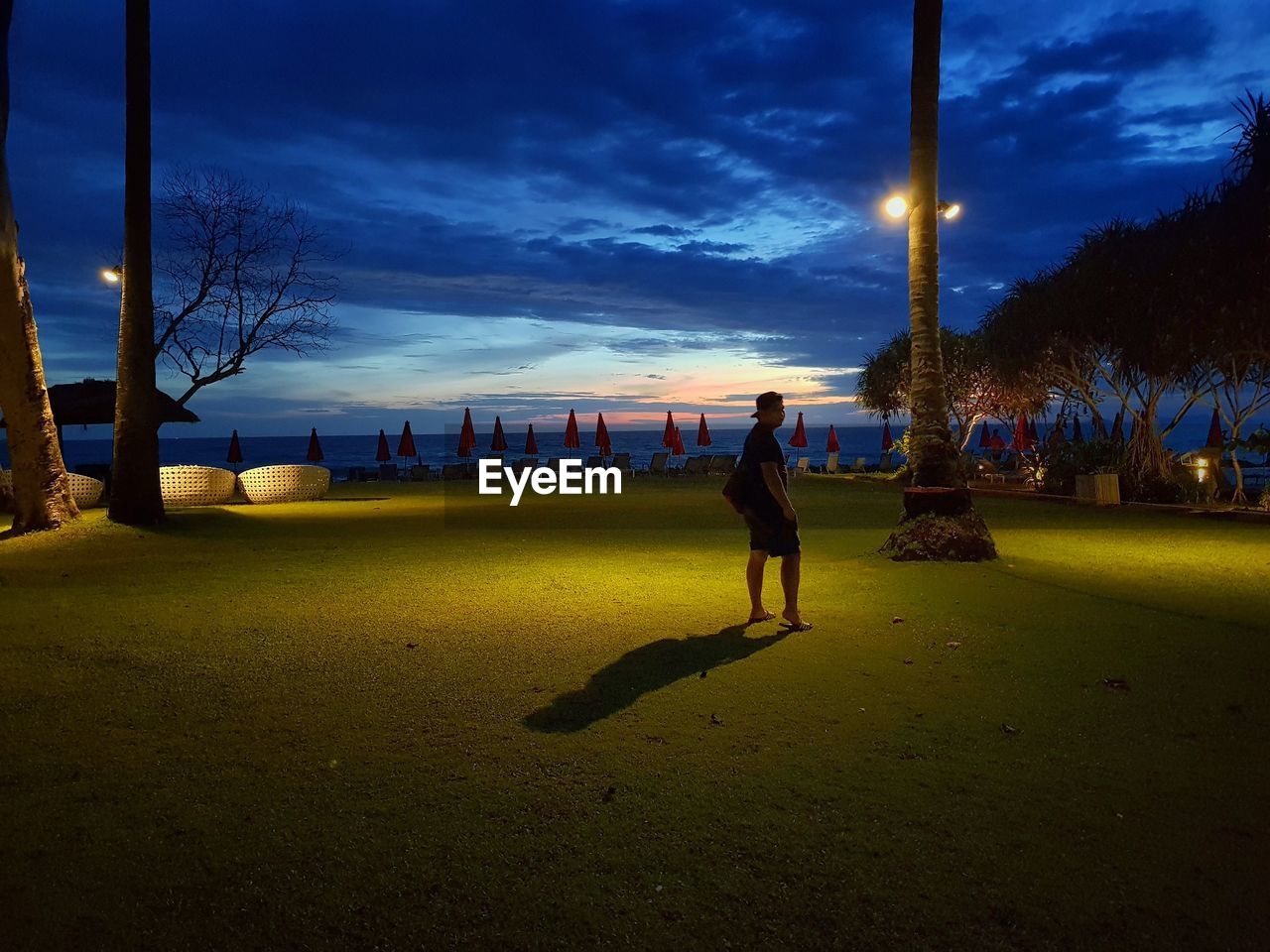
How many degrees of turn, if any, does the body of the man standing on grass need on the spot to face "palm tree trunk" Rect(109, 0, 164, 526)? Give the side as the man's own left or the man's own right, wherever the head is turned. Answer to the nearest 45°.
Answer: approximately 135° to the man's own left

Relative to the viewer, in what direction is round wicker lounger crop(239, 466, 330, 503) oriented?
away from the camera

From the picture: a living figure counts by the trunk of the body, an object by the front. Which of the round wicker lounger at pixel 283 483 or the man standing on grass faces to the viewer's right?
the man standing on grass

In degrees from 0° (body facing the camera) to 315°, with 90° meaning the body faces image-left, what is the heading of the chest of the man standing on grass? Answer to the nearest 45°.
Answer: approximately 270°

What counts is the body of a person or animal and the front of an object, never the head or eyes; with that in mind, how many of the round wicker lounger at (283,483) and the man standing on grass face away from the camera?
1

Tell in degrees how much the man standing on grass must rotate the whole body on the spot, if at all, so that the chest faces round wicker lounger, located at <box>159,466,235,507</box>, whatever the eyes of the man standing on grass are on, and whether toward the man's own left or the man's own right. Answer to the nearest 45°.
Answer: approximately 135° to the man's own left

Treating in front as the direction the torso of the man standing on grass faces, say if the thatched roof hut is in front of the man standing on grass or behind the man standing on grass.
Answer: behind

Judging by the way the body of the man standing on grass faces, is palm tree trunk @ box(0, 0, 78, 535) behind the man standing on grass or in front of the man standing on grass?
behind

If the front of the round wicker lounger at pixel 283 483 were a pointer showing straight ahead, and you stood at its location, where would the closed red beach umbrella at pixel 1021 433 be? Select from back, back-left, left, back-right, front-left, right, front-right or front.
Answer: right

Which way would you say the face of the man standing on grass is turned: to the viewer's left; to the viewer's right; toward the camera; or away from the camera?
to the viewer's right

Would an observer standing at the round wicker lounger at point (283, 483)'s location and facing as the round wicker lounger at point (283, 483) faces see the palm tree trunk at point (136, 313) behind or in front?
behind

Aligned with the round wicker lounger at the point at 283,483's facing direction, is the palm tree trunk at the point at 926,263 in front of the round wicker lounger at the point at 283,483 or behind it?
behind
